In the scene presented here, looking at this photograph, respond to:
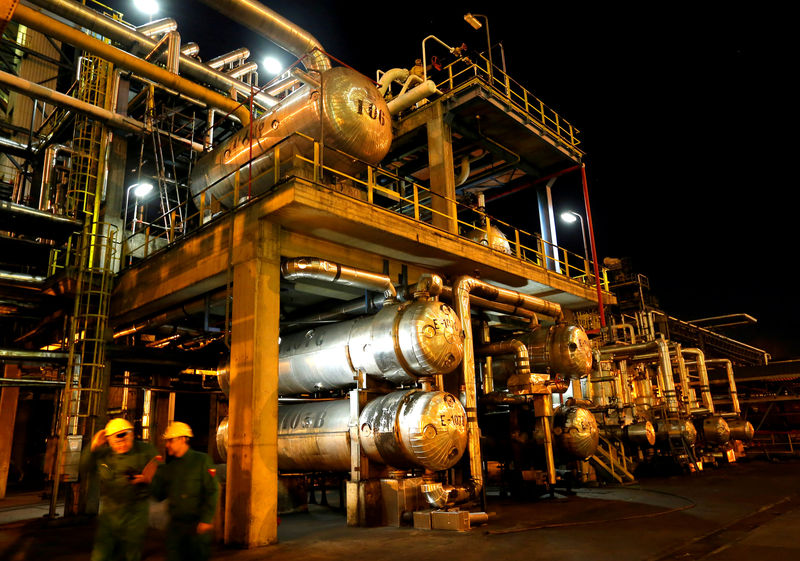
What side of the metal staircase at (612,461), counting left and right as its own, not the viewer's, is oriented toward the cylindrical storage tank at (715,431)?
left

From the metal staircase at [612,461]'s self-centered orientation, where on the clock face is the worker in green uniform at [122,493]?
The worker in green uniform is roughly at 2 o'clock from the metal staircase.

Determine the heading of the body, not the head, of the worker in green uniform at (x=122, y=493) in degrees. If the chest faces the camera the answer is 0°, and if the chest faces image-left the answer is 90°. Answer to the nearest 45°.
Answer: approximately 0°

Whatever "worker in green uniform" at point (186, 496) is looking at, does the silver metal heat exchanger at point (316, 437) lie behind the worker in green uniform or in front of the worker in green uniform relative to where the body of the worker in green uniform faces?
behind

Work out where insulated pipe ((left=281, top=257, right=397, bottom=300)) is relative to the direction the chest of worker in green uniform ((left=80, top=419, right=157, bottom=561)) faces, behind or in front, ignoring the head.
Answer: behind
